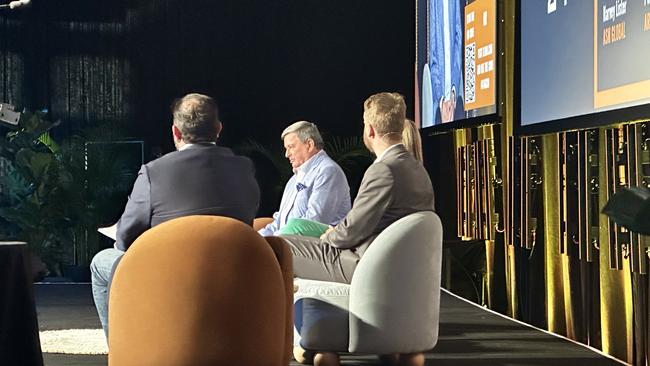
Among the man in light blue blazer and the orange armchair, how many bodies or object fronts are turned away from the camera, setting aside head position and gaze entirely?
1

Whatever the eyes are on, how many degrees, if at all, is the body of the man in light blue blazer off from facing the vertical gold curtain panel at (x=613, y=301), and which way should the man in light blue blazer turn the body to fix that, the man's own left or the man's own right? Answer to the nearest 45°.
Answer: approximately 135° to the man's own left

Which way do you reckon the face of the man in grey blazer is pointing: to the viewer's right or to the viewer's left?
to the viewer's left

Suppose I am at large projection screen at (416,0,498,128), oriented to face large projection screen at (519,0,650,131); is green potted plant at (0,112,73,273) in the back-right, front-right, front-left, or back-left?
back-right

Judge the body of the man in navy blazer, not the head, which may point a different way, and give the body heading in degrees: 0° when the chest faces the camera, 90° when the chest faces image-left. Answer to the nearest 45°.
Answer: approximately 135°

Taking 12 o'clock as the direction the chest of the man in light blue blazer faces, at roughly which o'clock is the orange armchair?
The orange armchair is roughly at 11 o'clock from the man in light blue blazer.

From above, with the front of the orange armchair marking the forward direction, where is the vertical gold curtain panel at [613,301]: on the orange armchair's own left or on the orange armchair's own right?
on the orange armchair's own right

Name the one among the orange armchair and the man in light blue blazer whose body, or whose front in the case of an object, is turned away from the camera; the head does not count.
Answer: the orange armchair

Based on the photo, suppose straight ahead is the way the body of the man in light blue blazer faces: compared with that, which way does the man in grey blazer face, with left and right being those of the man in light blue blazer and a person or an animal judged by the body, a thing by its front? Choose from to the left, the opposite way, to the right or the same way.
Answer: to the right

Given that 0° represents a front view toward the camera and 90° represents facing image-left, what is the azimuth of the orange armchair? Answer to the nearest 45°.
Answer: approximately 180°
